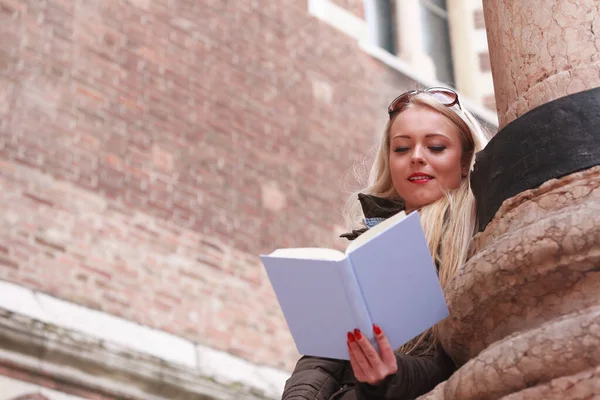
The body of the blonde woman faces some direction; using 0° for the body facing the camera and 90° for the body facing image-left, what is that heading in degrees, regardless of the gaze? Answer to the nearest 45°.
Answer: approximately 45°
